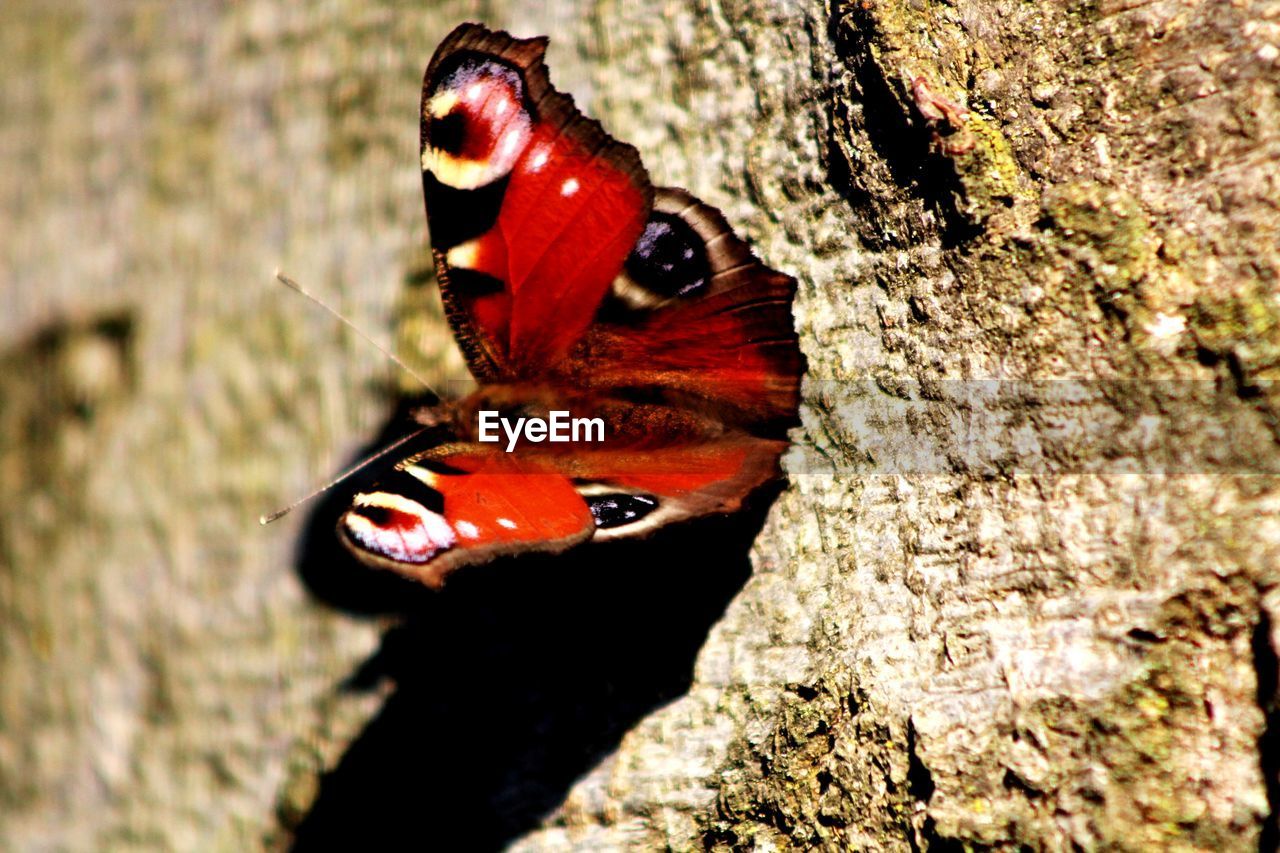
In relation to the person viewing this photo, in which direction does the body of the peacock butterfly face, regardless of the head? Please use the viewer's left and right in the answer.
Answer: facing to the left of the viewer
